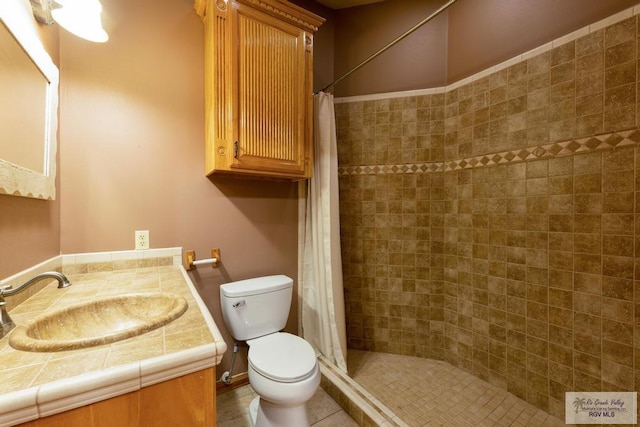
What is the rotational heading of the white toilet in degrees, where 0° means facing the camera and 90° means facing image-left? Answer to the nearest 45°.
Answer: approximately 315°

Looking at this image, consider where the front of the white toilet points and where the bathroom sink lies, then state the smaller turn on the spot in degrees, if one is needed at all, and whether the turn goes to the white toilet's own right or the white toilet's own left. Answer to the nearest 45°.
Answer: approximately 90° to the white toilet's own right

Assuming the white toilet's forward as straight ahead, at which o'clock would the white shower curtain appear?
The white shower curtain is roughly at 9 o'clock from the white toilet.
